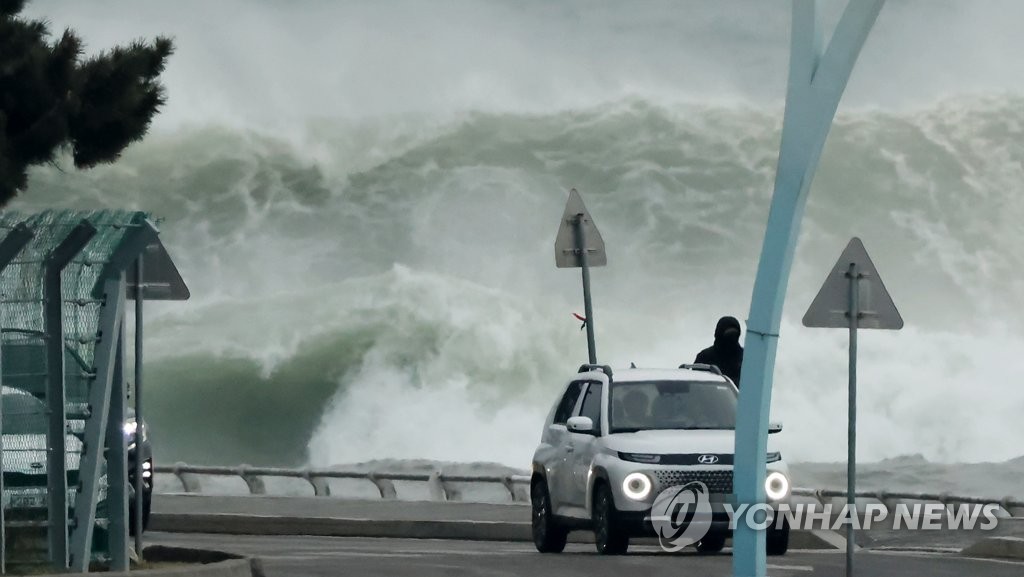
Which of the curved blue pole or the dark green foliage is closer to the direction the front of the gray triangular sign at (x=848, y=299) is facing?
the dark green foliage

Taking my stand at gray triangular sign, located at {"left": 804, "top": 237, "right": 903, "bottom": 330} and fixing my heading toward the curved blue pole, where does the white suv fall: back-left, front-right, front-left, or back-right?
back-right

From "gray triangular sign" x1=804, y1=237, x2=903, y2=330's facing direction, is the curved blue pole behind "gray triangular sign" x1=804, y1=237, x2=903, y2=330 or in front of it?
behind

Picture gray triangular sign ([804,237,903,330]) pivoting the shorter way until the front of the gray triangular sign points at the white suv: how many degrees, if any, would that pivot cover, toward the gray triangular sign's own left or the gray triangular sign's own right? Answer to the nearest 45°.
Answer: approximately 45° to the gray triangular sign's own left

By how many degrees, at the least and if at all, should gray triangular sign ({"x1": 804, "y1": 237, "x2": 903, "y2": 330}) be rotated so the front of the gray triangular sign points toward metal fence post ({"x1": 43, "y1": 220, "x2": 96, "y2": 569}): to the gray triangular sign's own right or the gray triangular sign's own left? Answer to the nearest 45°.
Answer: approximately 135° to the gray triangular sign's own left

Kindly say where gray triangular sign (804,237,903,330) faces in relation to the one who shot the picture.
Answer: facing away from the viewer

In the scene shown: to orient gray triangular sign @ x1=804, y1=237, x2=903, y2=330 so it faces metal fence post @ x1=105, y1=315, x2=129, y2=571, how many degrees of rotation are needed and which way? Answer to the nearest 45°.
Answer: approximately 135° to its left
